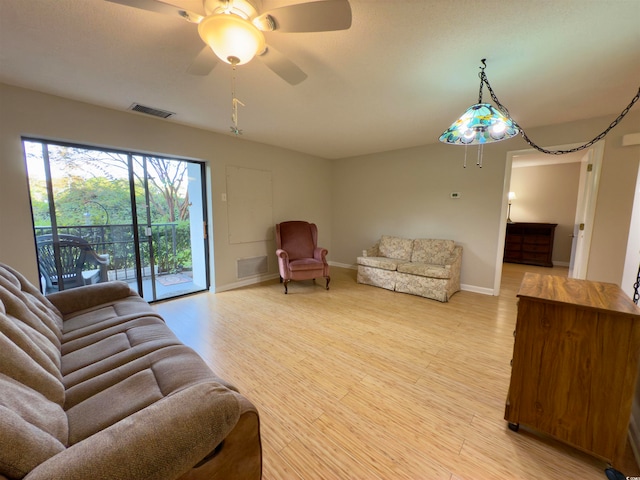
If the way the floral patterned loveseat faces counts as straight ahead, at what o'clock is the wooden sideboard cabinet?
The wooden sideboard cabinet is roughly at 10 o'clock from the floral patterned loveseat.

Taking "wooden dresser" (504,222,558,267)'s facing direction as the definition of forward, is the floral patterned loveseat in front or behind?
in front

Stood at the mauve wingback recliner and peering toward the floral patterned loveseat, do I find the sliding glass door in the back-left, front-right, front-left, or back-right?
back-right

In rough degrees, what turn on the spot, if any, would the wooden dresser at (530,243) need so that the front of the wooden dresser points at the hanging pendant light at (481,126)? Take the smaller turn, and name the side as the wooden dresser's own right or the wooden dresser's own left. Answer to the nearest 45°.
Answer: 0° — it already faces it

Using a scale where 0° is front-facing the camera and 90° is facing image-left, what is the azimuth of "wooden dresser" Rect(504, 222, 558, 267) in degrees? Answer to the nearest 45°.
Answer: approximately 0°

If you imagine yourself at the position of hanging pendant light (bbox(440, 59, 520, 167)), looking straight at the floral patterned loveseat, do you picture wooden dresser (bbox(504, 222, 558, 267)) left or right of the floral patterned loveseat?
right

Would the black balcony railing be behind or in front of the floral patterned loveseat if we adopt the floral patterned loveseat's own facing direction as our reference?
in front

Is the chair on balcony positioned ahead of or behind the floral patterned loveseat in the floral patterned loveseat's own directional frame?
ahead

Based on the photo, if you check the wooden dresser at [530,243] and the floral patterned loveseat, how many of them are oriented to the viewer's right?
0

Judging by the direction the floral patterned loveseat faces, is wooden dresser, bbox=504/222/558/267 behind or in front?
behind
